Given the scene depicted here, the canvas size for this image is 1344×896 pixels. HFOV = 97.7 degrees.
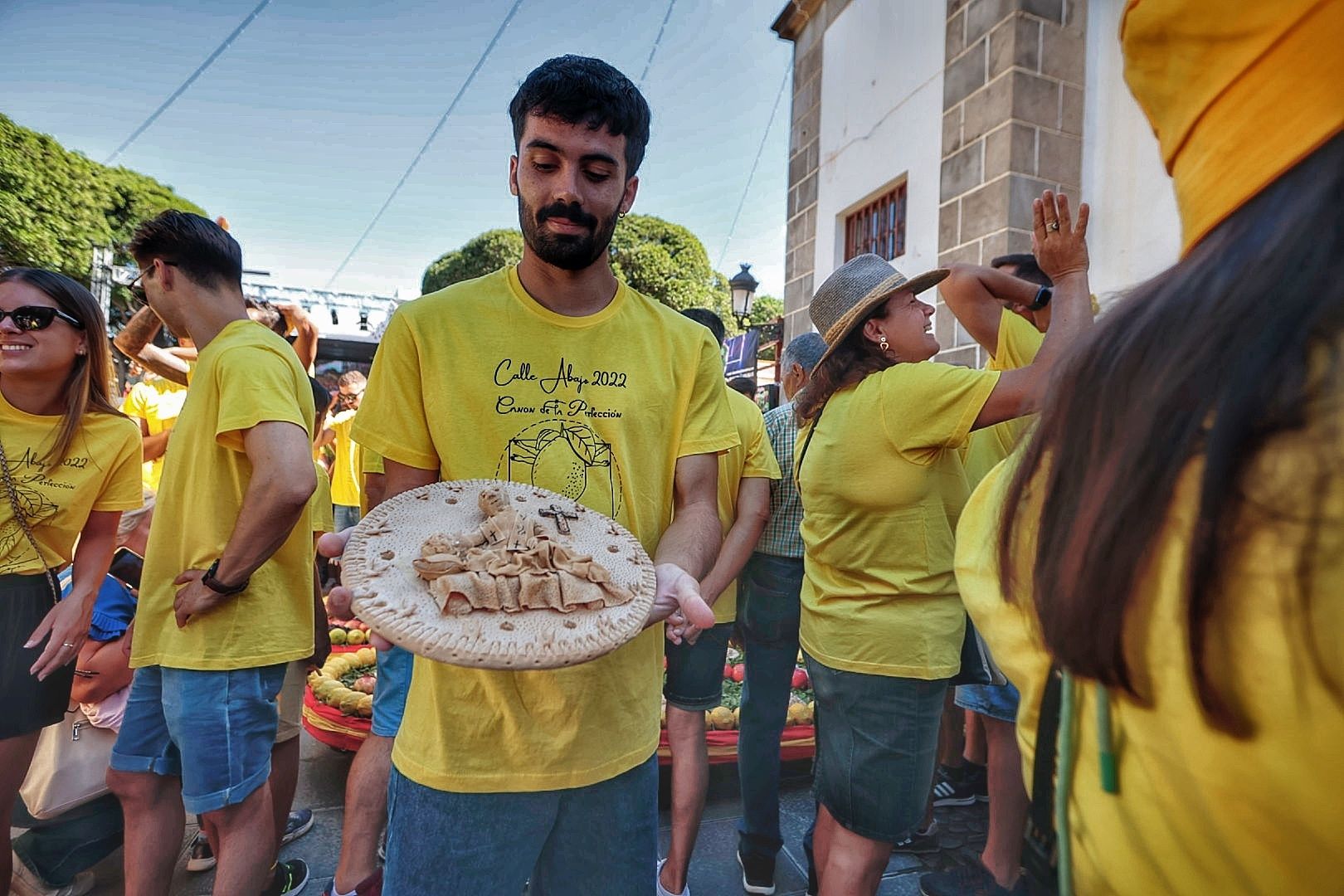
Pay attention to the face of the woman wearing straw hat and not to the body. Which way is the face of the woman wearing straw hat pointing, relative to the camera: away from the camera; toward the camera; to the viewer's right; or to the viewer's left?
to the viewer's right

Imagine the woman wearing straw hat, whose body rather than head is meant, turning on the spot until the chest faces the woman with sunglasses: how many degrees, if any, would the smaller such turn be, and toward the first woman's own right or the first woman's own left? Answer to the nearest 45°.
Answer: approximately 180°

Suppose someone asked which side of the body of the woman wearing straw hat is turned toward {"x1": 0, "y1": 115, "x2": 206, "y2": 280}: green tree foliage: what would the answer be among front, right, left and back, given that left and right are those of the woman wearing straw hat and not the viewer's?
back

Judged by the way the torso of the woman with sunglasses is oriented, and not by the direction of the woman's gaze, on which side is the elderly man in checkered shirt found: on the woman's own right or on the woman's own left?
on the woman's own left

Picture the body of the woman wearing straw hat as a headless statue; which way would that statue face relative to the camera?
to the viewer's right

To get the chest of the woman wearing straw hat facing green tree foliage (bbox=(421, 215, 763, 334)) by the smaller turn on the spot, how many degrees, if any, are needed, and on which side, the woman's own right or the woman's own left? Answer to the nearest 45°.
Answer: approximately 135° to the woman's own left

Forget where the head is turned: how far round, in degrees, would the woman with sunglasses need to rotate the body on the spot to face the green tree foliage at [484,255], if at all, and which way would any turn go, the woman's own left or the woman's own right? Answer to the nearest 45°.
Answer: approximately 180°

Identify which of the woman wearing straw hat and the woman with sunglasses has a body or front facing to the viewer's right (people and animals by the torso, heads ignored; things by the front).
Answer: the woman wearing straw hat

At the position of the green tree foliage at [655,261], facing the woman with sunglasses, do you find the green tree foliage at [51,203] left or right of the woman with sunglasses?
right

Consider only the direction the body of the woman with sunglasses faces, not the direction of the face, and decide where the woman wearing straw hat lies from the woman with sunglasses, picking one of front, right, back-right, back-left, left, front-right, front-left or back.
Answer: left

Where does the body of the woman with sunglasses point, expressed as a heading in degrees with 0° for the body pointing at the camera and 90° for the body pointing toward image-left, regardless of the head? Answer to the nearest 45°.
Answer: approximately 45°
